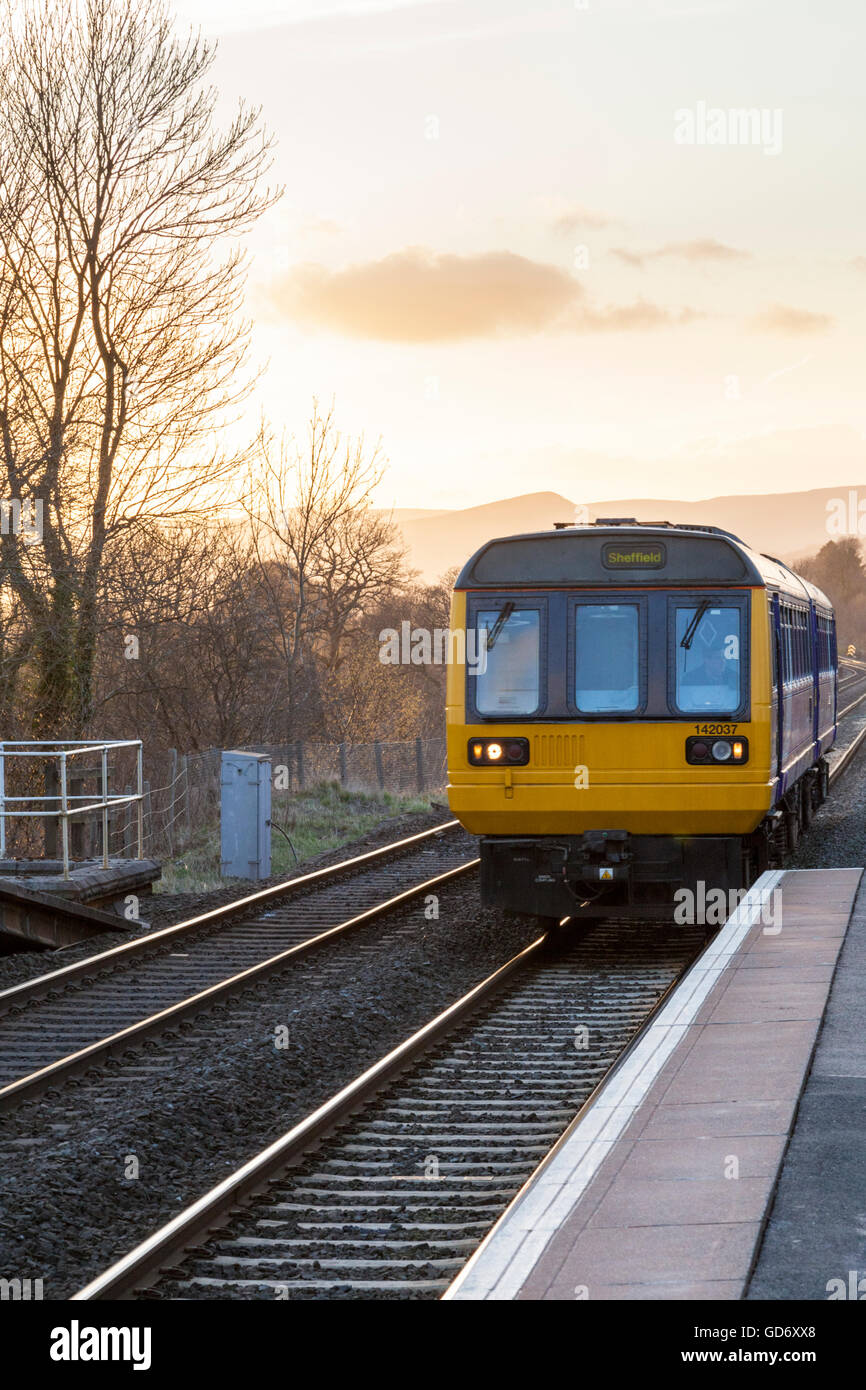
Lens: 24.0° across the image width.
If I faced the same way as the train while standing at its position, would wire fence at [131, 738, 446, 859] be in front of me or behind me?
behind

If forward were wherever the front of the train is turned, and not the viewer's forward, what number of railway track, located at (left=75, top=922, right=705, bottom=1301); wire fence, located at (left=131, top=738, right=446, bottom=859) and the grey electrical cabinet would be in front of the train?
1

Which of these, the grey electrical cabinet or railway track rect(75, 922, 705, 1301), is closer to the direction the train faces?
the railway track

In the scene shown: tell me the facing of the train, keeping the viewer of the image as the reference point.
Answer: facing the viewer

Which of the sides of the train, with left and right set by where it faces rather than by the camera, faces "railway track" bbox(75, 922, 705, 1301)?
front

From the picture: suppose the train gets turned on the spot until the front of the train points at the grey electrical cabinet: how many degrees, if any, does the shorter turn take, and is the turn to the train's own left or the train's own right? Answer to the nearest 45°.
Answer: approximately 135° to the train's own right

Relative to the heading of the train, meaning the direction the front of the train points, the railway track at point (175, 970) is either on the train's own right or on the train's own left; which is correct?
on the train's own right
